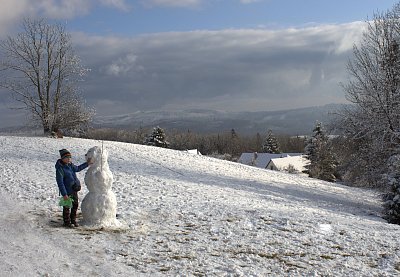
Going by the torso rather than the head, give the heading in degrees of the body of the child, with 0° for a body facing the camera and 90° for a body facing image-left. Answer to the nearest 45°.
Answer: approximately 315°

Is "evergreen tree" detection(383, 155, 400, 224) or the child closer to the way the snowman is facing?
the child
